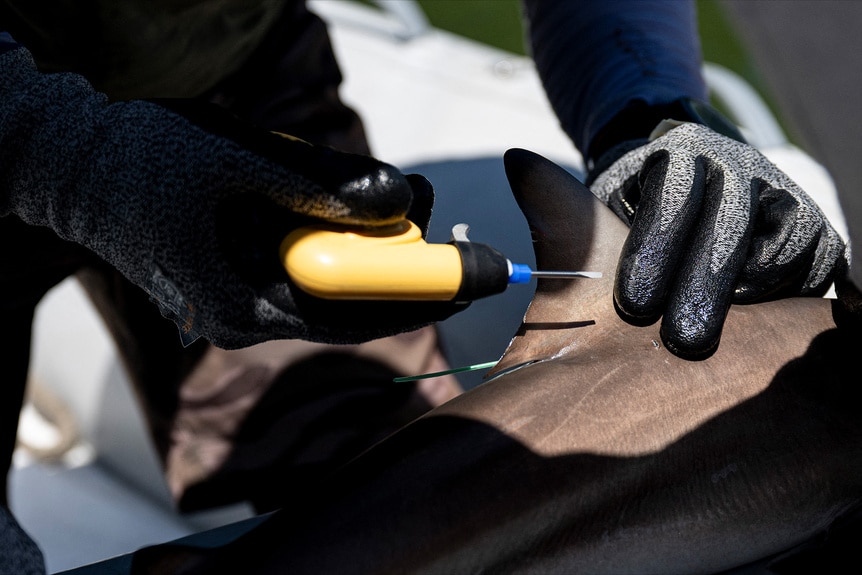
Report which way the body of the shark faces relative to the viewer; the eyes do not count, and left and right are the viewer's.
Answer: facing to the right of the viewer
